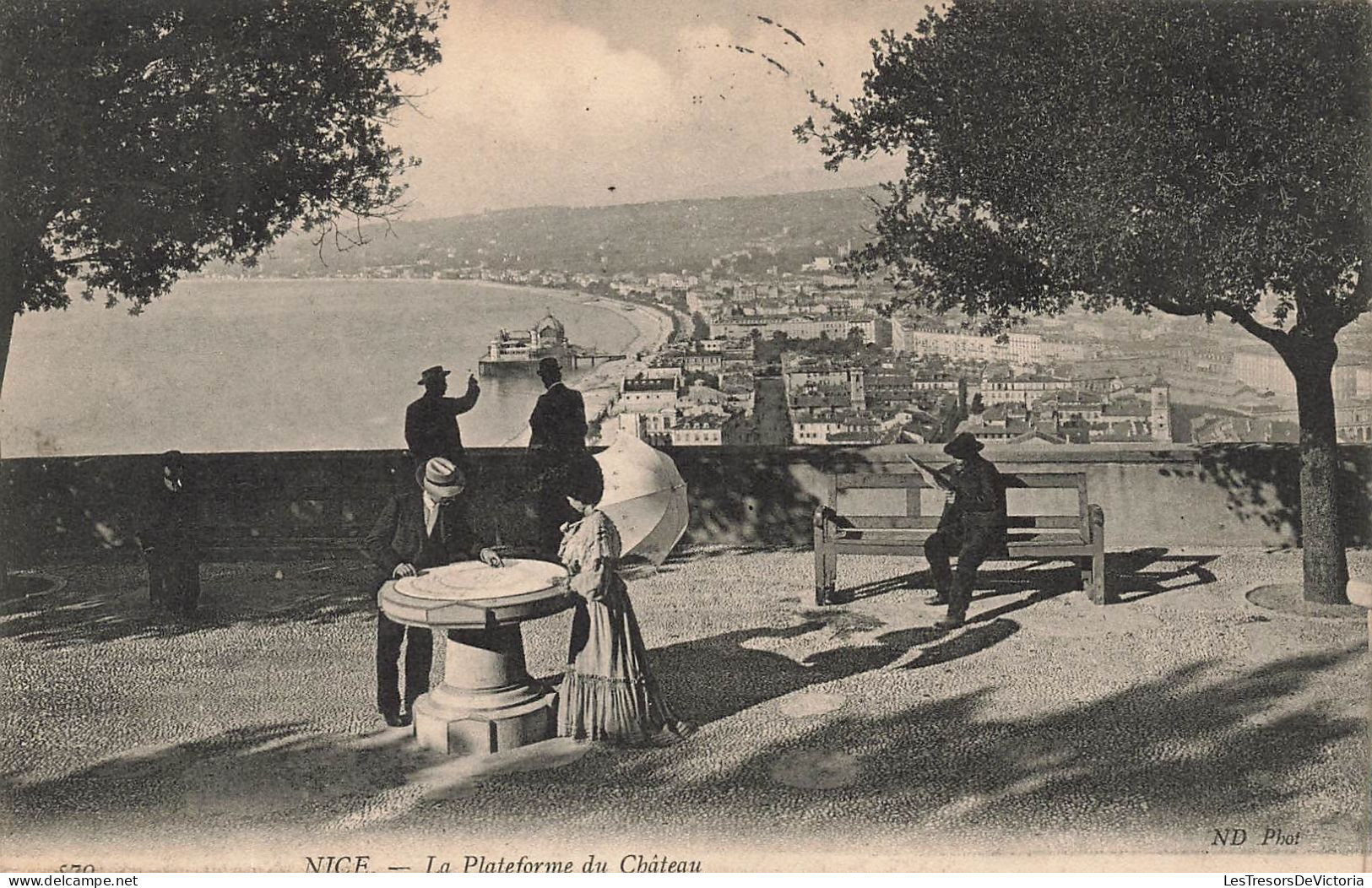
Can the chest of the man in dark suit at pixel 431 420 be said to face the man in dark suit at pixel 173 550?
no

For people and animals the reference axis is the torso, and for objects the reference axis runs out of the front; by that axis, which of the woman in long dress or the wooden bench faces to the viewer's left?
the woman in long dress

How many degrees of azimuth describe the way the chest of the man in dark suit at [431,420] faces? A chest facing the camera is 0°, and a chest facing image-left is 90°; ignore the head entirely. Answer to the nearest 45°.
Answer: approximately 225°

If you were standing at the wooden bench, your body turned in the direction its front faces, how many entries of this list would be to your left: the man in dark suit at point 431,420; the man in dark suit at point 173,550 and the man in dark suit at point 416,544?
0

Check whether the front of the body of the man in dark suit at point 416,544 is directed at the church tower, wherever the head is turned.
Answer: no

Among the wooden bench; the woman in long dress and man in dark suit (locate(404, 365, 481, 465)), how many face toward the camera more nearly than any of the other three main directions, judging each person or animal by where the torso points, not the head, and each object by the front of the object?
1

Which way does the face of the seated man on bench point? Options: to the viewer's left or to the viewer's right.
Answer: to the viewer's left

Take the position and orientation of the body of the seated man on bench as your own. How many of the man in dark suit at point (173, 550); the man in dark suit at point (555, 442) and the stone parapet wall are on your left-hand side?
0

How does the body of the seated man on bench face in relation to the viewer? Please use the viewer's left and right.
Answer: facing the viewer and to the left of the viewer

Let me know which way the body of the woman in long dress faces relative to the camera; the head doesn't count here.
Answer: to the viewer's left

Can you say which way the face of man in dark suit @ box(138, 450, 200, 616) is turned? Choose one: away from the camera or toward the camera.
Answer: toward the camera

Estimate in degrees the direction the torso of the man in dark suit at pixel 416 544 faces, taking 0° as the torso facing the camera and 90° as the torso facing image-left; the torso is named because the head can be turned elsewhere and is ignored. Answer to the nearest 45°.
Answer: approximately 315°

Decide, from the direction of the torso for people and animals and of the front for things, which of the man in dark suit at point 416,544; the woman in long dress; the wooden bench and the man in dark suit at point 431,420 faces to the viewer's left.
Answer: the woman in long dress

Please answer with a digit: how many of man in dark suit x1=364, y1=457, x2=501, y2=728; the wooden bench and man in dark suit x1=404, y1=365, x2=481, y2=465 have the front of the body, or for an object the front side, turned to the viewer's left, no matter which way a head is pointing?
0

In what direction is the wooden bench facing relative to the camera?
toward the camera

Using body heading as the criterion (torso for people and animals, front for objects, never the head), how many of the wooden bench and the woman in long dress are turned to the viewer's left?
1

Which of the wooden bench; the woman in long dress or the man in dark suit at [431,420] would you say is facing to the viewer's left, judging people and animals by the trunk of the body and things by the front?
the woman in long dress

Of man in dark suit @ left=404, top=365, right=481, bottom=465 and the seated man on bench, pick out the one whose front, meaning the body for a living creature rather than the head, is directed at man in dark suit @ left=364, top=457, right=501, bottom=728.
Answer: the seated man on bench

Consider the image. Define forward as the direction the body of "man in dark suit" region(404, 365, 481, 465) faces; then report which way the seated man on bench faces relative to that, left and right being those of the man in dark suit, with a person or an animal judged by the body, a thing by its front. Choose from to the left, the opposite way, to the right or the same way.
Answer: the opposite way

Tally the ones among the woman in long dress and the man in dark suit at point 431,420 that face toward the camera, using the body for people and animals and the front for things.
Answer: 0

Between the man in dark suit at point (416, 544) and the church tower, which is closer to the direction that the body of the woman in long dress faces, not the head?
the man in dark suit
